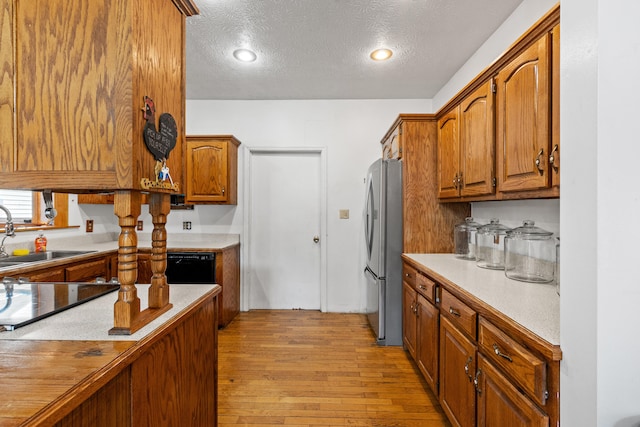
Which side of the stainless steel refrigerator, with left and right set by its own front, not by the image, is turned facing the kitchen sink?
front

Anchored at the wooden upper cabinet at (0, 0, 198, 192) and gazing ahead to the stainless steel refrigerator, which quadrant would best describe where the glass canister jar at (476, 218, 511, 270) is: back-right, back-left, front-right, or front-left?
front-right

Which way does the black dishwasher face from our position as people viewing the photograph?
facing the viewer

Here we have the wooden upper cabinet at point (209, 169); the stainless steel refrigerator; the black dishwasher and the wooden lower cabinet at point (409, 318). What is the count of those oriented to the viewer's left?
2

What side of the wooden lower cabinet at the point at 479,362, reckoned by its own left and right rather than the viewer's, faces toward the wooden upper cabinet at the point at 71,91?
front

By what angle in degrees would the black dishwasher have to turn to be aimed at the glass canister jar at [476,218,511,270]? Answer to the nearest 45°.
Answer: approximately 45° to its left

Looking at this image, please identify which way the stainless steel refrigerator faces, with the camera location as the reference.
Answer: facing to the left of the viewer

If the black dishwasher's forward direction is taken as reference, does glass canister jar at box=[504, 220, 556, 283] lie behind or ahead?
ahead

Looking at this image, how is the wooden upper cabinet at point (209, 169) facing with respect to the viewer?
toward the camera

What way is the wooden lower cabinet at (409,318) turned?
to the viewer's left

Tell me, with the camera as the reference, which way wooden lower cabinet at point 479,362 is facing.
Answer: facing the viewer and to the left of the viewer
